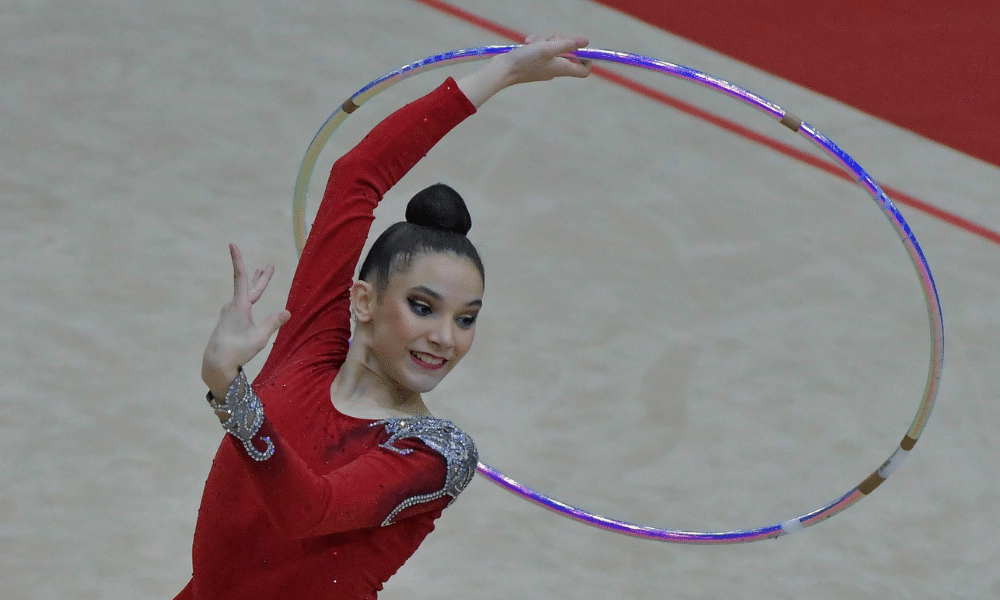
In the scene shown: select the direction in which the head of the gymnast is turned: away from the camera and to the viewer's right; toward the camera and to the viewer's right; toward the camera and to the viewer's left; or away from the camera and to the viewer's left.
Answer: toward the camera and to the viewer's right

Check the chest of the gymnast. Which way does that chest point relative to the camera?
toward the camera
